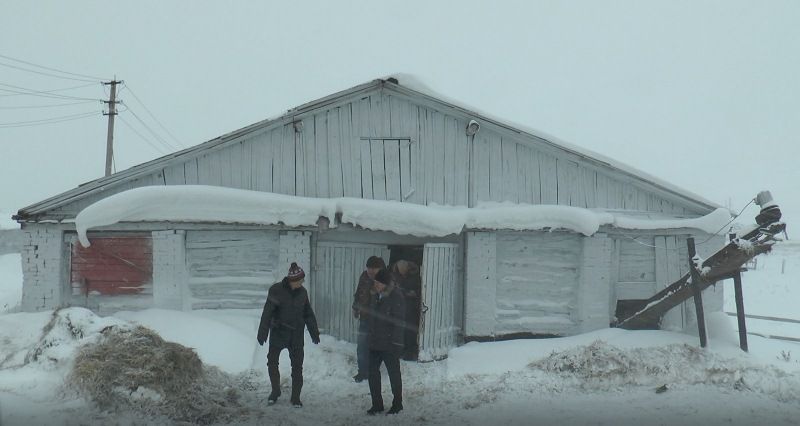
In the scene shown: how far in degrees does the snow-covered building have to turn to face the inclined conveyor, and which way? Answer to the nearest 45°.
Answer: approximately 90° to its left

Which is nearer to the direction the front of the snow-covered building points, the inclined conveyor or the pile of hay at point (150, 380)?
the pile of hay

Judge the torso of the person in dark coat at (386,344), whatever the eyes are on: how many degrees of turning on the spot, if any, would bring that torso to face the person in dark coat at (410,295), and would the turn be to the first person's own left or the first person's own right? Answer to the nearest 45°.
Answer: approximately 135° to the first person's own right

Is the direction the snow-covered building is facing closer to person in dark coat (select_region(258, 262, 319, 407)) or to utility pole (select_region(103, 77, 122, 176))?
the person in dark coat

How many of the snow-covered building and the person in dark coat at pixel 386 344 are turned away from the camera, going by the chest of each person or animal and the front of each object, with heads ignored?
0

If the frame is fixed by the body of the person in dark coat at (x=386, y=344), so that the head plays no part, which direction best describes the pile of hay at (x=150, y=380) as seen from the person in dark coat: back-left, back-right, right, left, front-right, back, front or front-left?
front-right

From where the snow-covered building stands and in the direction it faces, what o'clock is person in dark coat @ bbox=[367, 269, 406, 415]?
The person in dark coat is roughly at 12 o'clock from the snow-covered building.

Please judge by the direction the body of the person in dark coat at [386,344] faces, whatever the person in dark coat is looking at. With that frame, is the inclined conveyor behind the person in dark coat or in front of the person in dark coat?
behind

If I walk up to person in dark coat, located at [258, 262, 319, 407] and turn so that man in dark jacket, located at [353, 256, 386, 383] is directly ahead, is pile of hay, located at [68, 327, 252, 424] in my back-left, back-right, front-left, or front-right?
back-left
